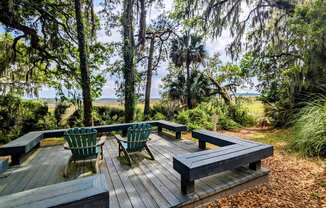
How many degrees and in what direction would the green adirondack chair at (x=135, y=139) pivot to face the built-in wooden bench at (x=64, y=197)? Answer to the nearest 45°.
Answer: approximately 135° to its left

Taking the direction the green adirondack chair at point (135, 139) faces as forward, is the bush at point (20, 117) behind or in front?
in front

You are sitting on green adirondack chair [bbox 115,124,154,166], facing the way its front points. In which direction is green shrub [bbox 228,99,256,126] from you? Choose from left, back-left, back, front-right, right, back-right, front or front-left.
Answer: right

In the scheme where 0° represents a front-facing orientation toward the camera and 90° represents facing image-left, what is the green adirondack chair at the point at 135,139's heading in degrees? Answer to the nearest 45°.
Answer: approximately 135°

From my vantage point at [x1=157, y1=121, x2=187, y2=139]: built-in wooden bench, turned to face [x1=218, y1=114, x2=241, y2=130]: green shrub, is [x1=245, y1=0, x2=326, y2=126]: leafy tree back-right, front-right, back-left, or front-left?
front-right

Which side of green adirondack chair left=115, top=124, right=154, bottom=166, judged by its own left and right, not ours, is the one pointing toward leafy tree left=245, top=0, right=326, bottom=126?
right

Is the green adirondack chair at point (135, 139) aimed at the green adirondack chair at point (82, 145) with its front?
no

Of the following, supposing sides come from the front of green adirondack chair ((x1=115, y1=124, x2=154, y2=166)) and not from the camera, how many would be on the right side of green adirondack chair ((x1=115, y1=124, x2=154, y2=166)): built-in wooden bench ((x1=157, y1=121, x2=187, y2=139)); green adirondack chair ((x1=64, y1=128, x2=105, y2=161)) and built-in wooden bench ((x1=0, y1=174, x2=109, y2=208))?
1

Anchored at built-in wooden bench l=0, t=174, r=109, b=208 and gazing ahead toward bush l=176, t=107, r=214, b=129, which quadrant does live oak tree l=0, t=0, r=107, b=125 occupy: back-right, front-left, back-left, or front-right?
front-left

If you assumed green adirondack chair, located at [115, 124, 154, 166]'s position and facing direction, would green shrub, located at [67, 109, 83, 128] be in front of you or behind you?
in front

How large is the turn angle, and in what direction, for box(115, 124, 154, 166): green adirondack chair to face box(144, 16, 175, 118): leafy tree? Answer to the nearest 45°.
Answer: approximately 45° to its right

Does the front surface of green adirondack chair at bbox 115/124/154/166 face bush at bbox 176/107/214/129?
no

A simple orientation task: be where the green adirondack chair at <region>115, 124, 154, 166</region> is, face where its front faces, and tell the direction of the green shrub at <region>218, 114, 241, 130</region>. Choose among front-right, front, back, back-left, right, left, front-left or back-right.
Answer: right

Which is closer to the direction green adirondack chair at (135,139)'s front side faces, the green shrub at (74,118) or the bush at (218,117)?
the green shrub

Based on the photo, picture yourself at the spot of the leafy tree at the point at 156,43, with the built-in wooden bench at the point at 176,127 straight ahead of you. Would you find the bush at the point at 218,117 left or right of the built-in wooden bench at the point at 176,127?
left

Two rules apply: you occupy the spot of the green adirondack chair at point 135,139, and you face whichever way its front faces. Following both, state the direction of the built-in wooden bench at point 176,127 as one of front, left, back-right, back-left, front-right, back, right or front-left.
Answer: right
